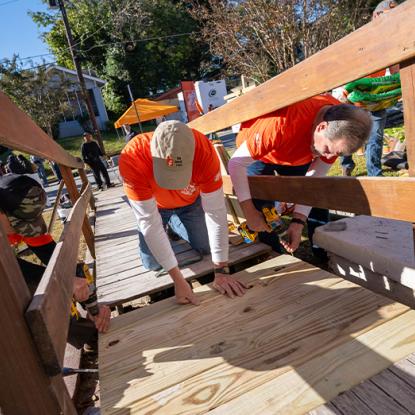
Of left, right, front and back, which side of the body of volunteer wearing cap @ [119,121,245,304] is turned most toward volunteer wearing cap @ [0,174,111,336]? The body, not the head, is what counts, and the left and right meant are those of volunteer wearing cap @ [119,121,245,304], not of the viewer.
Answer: right

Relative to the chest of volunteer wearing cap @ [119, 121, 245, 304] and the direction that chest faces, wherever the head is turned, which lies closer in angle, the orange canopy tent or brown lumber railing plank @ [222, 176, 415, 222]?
the brown lumber railing plank

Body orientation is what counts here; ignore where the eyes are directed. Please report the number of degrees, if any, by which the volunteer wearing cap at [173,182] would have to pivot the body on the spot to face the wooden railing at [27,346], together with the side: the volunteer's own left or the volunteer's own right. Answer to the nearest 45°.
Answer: approximately 45° to the volunteer's own right

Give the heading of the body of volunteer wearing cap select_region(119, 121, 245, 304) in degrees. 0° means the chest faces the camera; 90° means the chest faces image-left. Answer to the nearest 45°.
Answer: approximately 0°

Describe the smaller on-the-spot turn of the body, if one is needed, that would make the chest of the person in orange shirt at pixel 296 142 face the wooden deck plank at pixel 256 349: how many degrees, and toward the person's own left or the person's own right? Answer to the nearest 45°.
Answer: approximately 45° to the person's own right

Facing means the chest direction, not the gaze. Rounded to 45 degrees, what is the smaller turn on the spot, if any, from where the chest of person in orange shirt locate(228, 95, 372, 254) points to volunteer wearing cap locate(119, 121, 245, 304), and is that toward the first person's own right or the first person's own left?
approximately 90° to the first person's own right

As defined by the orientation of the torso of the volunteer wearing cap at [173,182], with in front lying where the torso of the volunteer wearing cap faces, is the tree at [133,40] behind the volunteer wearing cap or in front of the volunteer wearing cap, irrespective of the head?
behind

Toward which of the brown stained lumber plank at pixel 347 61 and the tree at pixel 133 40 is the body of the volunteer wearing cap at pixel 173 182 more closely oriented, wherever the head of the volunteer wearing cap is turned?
the brown stained lumber plank

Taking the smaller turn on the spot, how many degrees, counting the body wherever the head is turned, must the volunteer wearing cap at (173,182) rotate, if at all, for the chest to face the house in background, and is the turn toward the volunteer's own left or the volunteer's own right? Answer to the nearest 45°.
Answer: approximately 180°
